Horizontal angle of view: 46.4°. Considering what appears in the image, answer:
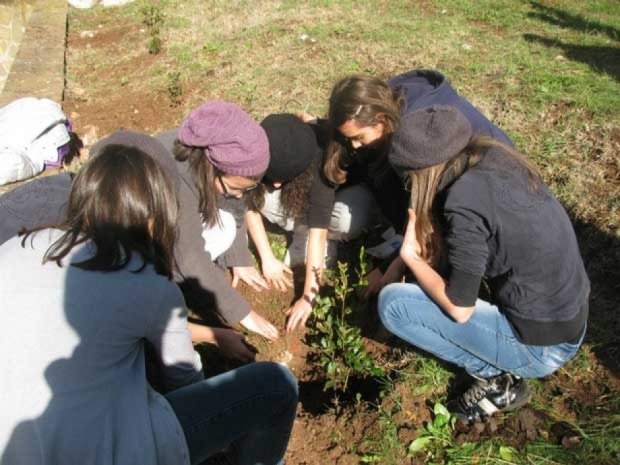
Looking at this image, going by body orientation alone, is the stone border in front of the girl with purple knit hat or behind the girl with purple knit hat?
behind

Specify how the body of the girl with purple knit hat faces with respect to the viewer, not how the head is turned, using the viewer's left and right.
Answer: facing the viewer and to the right of the viewer

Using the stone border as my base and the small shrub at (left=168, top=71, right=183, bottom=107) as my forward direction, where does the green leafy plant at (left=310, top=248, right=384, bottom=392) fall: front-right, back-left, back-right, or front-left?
front-right

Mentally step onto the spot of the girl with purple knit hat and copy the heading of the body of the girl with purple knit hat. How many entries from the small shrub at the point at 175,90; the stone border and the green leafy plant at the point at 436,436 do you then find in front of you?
1

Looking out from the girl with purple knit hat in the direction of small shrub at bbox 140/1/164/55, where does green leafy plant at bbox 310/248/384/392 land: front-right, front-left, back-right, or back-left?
back-right

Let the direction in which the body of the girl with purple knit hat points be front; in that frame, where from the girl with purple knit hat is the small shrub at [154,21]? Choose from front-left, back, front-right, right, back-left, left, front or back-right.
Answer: back-left

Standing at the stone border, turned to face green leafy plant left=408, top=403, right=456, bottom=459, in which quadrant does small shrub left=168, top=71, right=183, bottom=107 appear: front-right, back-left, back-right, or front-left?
front-left

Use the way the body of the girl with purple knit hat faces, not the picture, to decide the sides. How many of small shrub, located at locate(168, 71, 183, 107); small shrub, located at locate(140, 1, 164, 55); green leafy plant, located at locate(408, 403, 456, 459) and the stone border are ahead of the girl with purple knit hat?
1

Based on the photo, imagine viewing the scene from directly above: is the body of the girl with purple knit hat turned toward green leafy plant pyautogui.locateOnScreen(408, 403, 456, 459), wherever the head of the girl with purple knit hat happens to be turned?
yes

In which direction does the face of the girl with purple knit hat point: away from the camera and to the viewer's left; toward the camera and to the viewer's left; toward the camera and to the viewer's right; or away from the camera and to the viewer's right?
toward the camera and to the viewer's right
